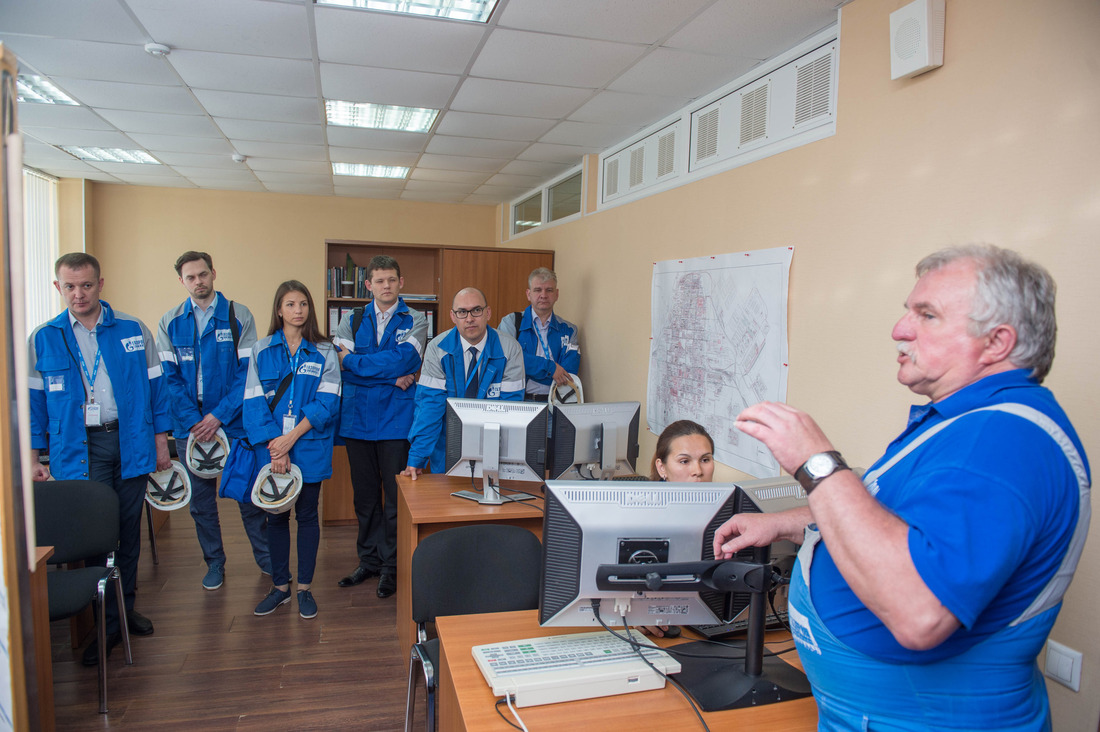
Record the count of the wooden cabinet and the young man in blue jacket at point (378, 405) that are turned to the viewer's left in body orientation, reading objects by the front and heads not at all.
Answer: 0

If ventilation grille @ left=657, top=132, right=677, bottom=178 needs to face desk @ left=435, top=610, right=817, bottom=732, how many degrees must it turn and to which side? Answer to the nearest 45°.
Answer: approximately 45° to its left

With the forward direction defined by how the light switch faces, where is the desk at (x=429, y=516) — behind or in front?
in front

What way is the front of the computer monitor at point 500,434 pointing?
away from the camera

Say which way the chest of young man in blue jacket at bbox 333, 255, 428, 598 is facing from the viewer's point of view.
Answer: toward the camera

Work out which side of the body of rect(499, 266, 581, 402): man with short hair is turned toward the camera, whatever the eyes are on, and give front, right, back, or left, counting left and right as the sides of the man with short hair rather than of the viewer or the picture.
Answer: front

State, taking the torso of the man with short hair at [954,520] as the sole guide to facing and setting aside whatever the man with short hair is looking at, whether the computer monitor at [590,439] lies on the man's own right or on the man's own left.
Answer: on the man's own right

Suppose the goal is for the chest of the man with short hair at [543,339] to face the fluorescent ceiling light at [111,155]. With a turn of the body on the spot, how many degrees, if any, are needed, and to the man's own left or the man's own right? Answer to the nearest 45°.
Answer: approximately 90° to the man's own right

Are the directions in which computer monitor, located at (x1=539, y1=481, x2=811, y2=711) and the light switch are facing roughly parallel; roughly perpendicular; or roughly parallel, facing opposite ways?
roughly perpendicular

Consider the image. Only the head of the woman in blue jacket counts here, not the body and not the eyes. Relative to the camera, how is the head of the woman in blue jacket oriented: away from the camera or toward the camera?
toward the camera

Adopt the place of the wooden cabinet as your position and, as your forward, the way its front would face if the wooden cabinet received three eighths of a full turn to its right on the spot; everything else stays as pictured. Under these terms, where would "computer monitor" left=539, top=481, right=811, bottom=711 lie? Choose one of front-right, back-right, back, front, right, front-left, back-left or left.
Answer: back-left

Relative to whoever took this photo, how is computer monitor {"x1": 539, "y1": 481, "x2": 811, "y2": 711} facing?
facing away from the viewer

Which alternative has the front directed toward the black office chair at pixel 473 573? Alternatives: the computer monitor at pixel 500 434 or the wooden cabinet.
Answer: the wooden cabinet

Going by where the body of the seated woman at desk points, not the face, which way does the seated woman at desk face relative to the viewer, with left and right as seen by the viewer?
facing the viewer and to the right of the viewer

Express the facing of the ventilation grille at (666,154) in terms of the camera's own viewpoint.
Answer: facing the viewer and to the left of the viewer

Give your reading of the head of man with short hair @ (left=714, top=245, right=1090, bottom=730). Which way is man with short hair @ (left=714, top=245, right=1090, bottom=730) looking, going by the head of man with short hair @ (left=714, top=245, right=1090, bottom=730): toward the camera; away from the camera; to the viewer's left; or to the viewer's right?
to the viewer's left

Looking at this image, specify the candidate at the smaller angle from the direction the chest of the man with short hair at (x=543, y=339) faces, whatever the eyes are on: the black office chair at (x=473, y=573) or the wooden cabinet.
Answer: the black office chair
